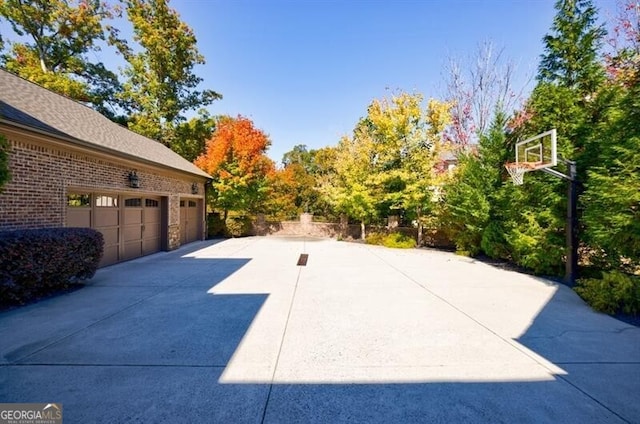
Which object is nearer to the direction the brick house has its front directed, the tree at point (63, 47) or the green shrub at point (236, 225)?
the green shrub

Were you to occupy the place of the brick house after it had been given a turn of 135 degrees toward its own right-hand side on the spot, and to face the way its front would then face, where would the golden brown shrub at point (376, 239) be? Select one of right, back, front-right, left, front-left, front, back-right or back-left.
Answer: back

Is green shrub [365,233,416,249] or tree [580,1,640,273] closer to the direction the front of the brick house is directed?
the tree

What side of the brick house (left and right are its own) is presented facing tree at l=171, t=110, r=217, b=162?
left

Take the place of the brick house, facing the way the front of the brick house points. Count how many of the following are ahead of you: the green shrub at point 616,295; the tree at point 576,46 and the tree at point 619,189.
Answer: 3

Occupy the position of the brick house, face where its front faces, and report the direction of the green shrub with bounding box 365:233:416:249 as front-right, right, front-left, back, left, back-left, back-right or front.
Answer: front-left

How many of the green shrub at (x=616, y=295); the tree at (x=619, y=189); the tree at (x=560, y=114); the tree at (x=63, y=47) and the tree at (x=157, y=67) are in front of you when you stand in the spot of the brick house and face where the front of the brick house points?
3

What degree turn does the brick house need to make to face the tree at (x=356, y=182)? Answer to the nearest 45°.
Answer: approximately 45° to its left

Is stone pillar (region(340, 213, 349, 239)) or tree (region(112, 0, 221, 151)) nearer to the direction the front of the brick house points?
the stone pillar

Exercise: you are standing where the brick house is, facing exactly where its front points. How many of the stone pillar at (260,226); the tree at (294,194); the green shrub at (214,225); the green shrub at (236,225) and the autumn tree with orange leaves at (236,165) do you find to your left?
5

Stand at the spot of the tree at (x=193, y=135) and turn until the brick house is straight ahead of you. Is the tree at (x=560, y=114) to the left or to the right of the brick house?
left

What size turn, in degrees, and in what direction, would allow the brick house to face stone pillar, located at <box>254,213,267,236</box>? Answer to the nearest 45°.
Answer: approximately 90° to its left

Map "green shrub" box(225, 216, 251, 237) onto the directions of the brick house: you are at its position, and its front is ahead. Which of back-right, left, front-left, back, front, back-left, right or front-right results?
left

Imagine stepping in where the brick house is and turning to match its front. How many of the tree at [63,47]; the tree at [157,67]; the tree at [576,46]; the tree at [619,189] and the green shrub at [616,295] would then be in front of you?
3

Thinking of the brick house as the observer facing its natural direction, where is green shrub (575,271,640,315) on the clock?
The green shrub is roughly at 12 o'clock from the brick house.

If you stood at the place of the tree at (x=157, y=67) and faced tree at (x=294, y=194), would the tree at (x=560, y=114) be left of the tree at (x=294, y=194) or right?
right

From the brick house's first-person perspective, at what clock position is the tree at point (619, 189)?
The tree is roughly at 12 o'clock from the brick house.
